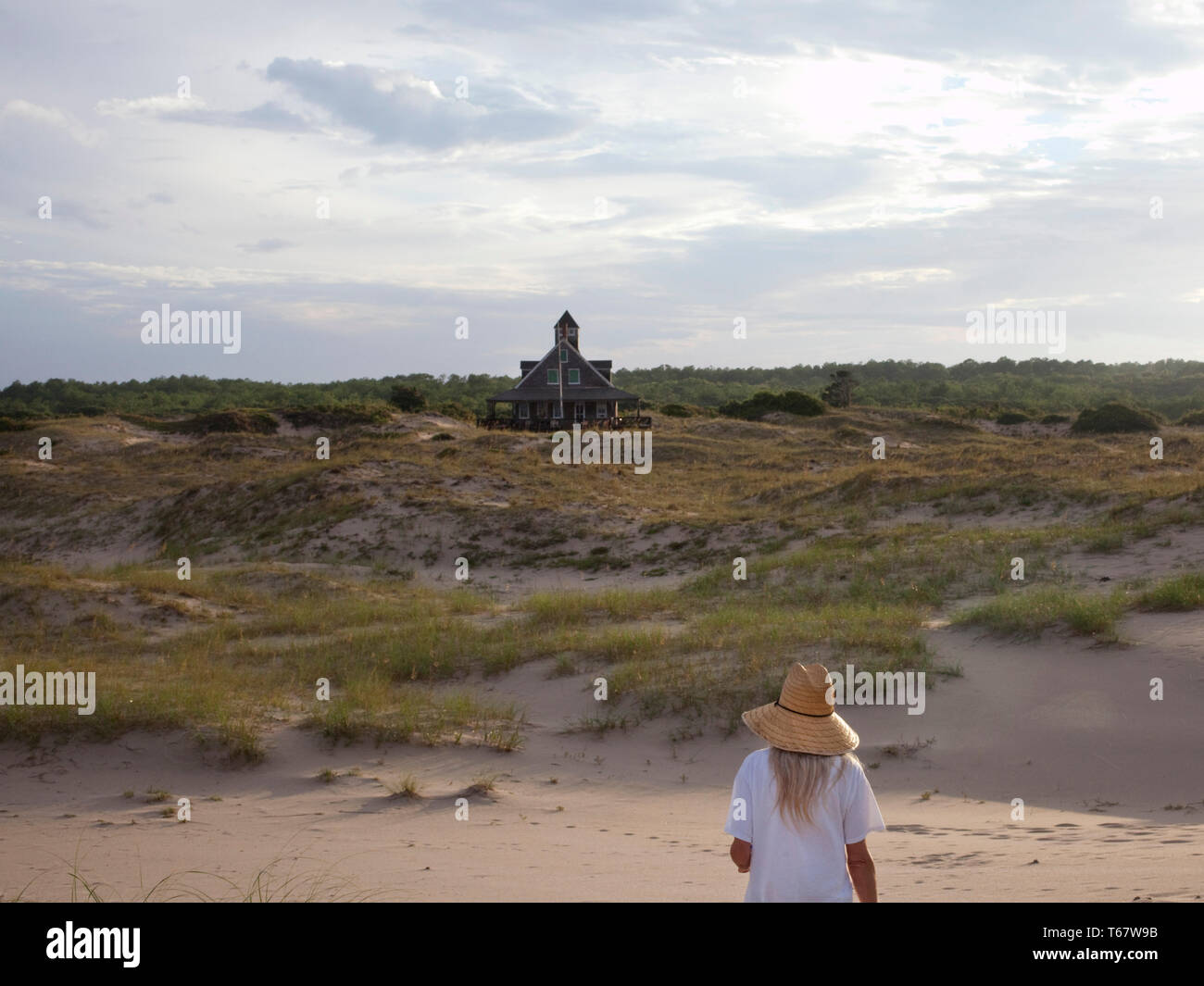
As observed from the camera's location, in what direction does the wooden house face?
facing the viewer

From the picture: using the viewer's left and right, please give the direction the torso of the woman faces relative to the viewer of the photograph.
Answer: facing away from the viewer

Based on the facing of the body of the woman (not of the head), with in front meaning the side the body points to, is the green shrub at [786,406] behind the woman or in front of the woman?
in front

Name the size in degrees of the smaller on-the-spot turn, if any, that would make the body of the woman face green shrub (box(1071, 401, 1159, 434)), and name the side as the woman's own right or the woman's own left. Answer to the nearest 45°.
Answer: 0° — they already face it

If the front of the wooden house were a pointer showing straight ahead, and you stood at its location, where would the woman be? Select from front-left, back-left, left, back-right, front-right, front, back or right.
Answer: front

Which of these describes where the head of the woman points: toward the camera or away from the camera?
away from the camera

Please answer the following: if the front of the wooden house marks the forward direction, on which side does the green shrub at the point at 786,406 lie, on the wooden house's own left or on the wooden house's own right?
on the wooden house's own left

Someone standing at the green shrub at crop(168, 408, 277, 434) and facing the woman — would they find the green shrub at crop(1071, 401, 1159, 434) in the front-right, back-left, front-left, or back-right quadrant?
front-left

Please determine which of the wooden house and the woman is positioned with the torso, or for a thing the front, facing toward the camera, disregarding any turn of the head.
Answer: the wooden house

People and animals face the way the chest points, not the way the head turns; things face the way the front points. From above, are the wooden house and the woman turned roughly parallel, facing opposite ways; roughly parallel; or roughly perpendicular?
roughly parallel, facing opposite ways

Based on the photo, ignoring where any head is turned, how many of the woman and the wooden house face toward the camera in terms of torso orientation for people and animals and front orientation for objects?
1

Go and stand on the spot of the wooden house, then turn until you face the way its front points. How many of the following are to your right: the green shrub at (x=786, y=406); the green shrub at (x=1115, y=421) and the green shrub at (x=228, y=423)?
1

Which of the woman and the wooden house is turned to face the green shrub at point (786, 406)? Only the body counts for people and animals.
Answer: the woman

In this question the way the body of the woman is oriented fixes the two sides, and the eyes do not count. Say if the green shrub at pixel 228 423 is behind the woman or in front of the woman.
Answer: in front

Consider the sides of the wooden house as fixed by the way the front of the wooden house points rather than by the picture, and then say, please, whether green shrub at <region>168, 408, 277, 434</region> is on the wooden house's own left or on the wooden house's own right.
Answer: on the wooden house's own right
